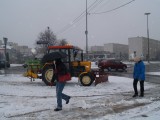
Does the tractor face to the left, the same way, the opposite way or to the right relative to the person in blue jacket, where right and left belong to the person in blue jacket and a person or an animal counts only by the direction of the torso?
the opposite way

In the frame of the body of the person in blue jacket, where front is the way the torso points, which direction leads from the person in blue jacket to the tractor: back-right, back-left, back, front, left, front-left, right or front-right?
front-right

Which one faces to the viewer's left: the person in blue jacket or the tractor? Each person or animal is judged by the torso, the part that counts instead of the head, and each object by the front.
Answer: the person in blue jacket

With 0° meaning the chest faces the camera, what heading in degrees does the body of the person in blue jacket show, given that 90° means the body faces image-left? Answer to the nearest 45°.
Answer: approximately 90°

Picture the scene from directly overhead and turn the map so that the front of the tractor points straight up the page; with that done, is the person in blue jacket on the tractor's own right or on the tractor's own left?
on the tractor's own right

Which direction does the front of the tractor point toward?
to the viewer's right
